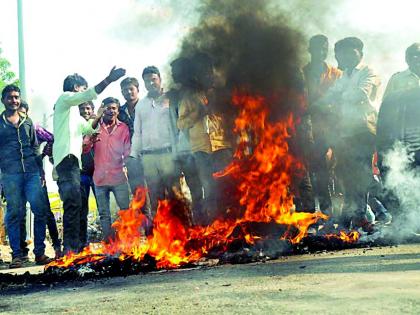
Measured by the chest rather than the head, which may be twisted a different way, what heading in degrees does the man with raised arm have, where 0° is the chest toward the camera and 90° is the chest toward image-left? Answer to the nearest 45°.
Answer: approximately 270°

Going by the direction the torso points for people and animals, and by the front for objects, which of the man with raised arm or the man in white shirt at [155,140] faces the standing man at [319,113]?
the man with raised arm

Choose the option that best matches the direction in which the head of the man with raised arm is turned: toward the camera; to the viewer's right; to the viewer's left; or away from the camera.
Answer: to the viewer's right

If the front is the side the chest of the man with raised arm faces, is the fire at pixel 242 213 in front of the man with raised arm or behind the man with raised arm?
in front

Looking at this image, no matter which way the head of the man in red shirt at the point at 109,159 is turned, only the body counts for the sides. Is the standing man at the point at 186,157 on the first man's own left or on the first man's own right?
on the first man's own left

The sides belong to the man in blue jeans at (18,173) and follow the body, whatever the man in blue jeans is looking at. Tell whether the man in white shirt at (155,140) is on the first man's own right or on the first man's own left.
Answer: on the first man's own left

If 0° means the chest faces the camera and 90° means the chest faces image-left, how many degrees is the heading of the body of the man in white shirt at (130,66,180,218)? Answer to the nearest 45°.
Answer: approximately 0°

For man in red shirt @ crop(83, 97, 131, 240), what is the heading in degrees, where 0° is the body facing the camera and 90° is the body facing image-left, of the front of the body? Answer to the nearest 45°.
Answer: approximately 0°

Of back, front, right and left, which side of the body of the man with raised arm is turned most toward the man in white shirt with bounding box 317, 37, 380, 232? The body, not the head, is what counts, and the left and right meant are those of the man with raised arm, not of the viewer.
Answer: front

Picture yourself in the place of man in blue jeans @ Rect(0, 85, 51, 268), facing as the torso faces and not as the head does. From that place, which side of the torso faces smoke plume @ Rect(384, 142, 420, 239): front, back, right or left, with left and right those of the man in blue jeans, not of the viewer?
left

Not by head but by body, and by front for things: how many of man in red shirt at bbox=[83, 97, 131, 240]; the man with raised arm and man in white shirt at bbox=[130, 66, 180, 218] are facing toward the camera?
2
